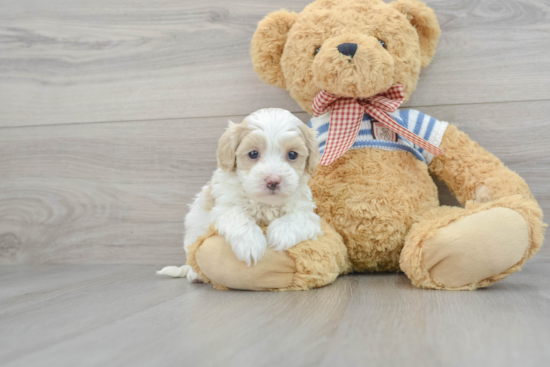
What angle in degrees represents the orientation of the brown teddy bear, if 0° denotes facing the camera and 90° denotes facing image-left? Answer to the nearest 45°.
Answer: approximately 0°

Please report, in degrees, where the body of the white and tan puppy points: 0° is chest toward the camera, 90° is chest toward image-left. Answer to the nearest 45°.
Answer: approximately 315°
